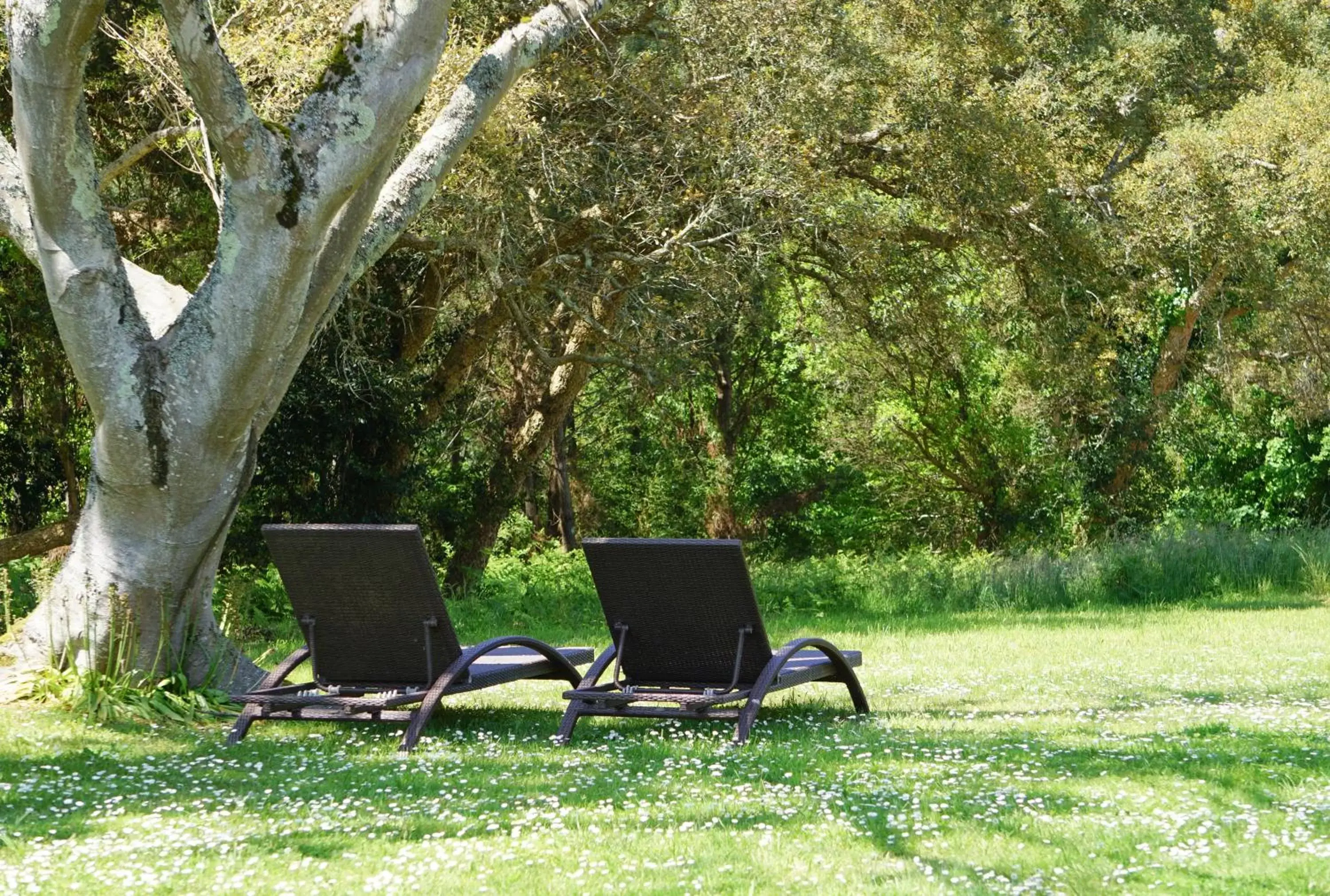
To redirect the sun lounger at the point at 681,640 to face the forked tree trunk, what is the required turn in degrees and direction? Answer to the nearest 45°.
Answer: approximately 135° to its left

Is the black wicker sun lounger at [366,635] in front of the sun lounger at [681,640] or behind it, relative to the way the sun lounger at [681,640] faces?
behind

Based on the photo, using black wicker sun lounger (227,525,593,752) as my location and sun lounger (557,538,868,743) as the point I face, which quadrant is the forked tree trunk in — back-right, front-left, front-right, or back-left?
back-left

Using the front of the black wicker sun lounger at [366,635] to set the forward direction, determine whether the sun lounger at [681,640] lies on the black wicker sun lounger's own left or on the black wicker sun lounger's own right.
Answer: on the black wicker sun lounger's own right

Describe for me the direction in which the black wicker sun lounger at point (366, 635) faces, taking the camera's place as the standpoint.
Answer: facing away from the viewer and to the right of the viewer

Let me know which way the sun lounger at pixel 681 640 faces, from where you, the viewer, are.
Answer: facing away from the viewer and to the right of the viewer
